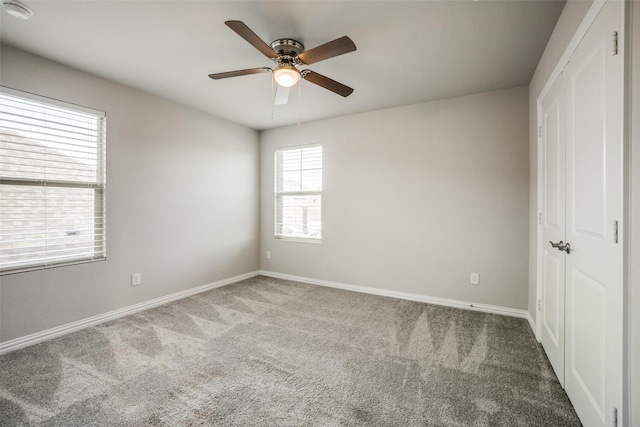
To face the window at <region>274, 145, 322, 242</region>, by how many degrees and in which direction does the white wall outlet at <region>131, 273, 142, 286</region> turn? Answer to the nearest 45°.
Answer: approximately 45° to its left

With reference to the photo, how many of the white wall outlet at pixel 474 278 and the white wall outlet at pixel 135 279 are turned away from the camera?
0

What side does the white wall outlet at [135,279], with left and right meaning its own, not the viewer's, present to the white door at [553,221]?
front

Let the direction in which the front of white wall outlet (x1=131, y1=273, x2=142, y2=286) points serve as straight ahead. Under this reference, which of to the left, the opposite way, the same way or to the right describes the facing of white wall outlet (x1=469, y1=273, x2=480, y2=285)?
to the right

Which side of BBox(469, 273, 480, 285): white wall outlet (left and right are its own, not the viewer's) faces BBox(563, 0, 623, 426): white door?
front

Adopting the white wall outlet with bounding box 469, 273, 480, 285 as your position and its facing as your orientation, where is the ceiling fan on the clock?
The ceiling fan is roughly at 1 o'clock from the white wall outlet.

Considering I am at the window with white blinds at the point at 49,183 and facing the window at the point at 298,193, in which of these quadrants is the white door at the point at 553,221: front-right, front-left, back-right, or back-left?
front-right

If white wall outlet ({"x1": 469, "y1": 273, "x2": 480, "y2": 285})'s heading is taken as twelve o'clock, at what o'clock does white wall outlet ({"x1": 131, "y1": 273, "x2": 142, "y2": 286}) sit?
white wall outlet ({"x1": 131, "y1": 273, "x2": 142, "y2": 286}) is roughly at 2 o'clock from white wall outlet ({"x1": 469, "y1": 273, "x2": 480, "y2": 285}).

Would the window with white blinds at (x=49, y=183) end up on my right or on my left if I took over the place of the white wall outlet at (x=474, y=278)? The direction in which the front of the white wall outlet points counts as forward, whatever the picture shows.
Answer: on my right

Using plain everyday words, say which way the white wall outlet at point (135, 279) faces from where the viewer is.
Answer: facing the viewer and to the right of the viewer

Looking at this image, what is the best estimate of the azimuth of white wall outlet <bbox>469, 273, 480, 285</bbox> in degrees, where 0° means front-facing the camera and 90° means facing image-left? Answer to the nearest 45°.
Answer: approximately 0°

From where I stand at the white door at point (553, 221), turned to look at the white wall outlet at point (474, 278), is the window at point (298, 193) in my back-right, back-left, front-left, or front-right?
front-left
